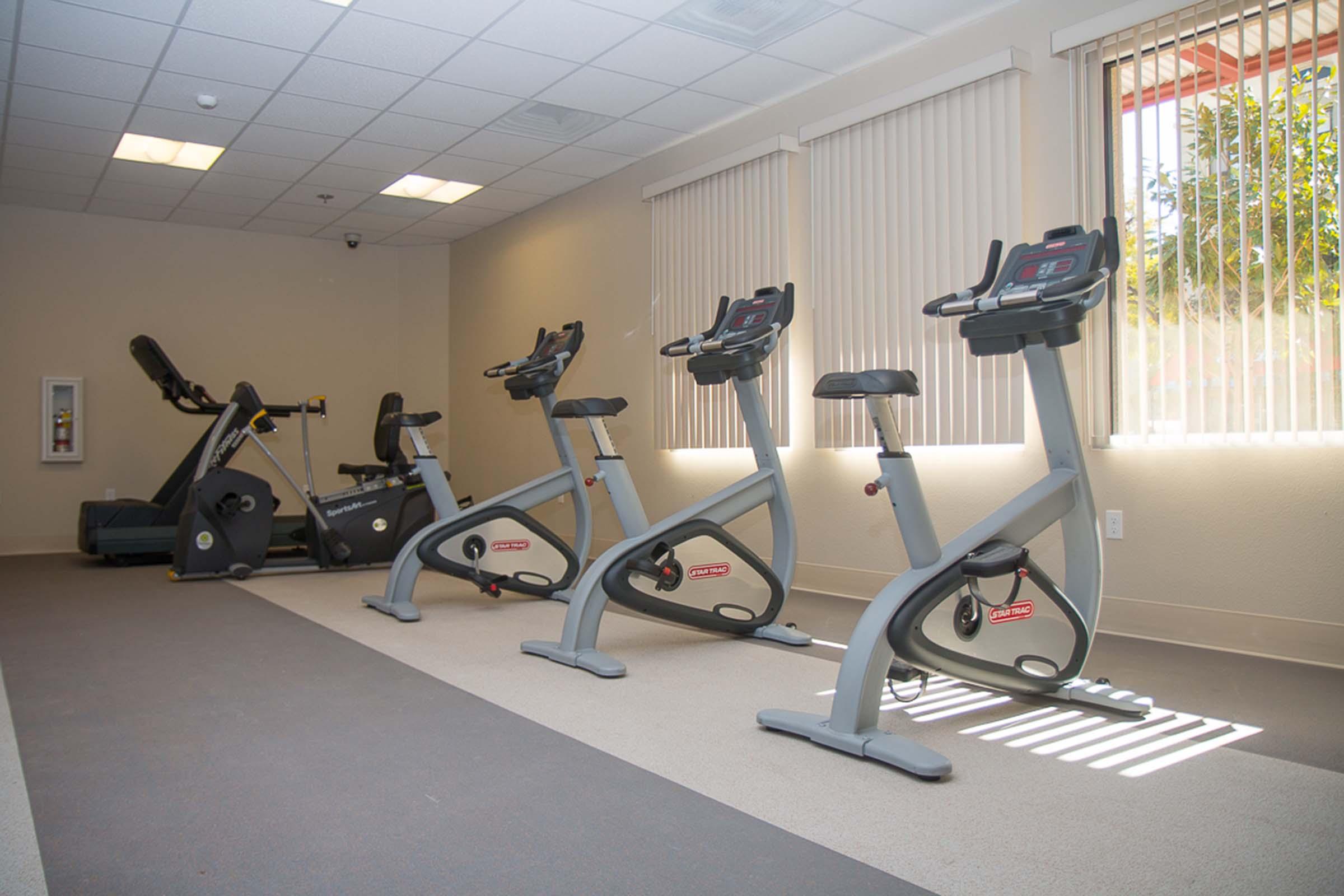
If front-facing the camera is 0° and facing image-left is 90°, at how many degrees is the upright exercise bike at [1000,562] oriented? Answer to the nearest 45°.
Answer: approximately 225°

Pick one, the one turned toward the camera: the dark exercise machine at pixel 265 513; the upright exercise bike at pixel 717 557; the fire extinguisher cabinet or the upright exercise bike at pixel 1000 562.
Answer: the fire extinguisher cabinet

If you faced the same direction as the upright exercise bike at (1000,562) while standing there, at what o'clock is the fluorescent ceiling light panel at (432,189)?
The fluorescent ceiling light panel is roughly at 9 o'clock from the upright exercise bike.

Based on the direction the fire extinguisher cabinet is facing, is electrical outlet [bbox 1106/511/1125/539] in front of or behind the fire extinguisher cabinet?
in front

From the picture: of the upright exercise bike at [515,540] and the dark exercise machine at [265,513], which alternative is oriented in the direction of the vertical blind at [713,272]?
the upright exercise bike

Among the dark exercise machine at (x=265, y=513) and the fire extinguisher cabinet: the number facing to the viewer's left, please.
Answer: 1

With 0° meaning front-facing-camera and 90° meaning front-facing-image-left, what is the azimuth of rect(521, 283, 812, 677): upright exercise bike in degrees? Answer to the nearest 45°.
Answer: approximately 225°

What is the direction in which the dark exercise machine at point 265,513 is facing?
to the viewer's left

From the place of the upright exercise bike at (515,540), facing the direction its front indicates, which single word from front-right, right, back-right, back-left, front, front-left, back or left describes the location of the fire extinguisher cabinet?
left

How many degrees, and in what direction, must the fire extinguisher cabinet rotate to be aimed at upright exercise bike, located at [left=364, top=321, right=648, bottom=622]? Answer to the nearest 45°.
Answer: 0° — it already faces it

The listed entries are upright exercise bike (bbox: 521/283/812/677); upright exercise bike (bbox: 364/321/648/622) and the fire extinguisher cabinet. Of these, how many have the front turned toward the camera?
1

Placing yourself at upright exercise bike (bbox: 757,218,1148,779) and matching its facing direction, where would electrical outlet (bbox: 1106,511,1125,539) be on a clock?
The electrical outlet is roughly at 11 o'clock from the upright exercise bike.

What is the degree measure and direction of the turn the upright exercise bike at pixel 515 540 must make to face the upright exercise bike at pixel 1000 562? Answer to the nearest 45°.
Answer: approximately 90° to its right

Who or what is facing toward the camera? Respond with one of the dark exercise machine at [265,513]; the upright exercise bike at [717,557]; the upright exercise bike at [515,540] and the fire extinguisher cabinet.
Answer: the fire extinguisher cabinet

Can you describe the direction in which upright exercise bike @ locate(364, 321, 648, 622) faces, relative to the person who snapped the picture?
facing away from the viewer and to the right of the viewer

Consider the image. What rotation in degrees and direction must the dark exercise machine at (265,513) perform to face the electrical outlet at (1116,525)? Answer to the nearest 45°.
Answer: approximately 135° to its left

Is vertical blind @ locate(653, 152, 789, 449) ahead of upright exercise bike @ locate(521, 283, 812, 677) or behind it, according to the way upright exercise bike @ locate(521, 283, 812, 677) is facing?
ahead
